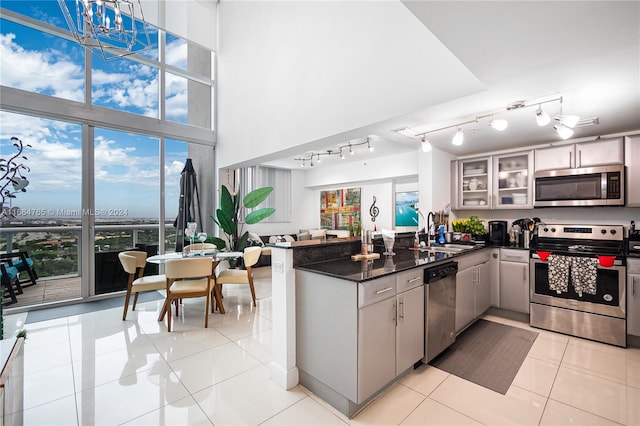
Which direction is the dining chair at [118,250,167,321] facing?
to the viewer's right

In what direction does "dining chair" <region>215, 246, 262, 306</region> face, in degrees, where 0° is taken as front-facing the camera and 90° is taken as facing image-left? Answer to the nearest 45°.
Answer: approximately 90°

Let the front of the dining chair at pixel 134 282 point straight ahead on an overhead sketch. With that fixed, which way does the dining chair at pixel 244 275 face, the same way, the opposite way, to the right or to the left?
the opposite way

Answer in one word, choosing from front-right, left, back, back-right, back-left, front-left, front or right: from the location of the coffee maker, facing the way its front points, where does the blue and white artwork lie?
back-right

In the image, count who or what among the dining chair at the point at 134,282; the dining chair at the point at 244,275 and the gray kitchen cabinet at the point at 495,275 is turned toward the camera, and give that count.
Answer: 1

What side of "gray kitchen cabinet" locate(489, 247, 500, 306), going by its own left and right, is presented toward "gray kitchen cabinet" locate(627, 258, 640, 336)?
left

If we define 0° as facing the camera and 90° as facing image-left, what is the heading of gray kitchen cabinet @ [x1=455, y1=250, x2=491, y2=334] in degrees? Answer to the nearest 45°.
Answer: approximately 315°

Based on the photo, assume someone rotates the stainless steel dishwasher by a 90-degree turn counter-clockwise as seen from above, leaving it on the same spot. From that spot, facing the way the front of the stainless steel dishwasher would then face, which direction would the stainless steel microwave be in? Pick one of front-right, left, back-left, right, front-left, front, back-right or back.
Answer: front

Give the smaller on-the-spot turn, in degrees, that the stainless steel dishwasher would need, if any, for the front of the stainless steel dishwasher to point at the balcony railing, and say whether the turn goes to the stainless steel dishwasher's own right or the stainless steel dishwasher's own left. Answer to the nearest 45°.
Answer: approximately 135° to the stainless steel dishwasher's own right

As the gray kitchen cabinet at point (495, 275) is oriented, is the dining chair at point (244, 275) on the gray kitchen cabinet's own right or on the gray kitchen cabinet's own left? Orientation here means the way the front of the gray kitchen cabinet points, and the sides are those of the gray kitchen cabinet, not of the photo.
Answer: on the gray kitchen cabinet's own right
